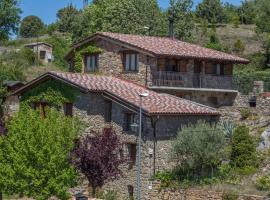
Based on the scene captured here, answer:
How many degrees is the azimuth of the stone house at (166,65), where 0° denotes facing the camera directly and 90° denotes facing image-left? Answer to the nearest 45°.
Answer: approximately 315°

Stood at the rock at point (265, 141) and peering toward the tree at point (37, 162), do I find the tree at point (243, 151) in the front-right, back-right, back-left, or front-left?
front-left

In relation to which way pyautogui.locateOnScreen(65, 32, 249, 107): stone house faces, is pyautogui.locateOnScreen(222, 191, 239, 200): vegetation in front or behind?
in front

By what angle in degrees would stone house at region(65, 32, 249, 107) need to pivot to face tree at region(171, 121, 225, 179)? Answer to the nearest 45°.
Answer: approximately 45° to its right

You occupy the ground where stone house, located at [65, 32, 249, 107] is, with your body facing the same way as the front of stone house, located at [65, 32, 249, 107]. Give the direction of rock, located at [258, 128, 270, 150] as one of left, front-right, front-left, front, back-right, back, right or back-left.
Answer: front

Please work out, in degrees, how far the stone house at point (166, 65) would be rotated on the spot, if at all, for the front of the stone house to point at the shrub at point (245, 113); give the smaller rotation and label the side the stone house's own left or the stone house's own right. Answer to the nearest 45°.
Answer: approximately 45° to the stone house's own left

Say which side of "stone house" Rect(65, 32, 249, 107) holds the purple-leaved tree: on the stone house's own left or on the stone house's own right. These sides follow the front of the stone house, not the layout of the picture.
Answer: on the stone house's own right
